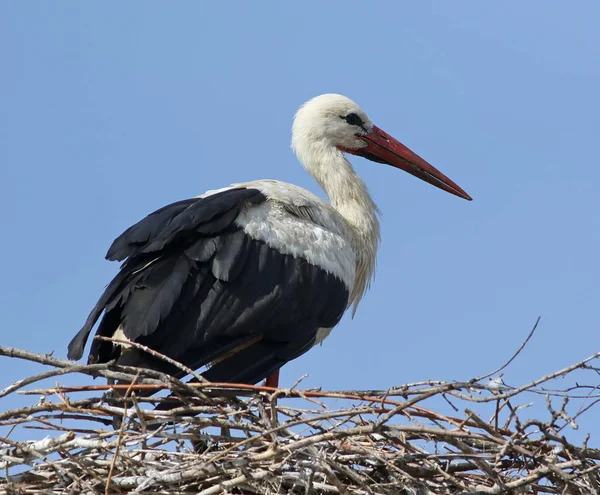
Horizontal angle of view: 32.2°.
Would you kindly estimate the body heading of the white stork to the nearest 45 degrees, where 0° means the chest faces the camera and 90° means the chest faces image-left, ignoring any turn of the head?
approximately 270°
